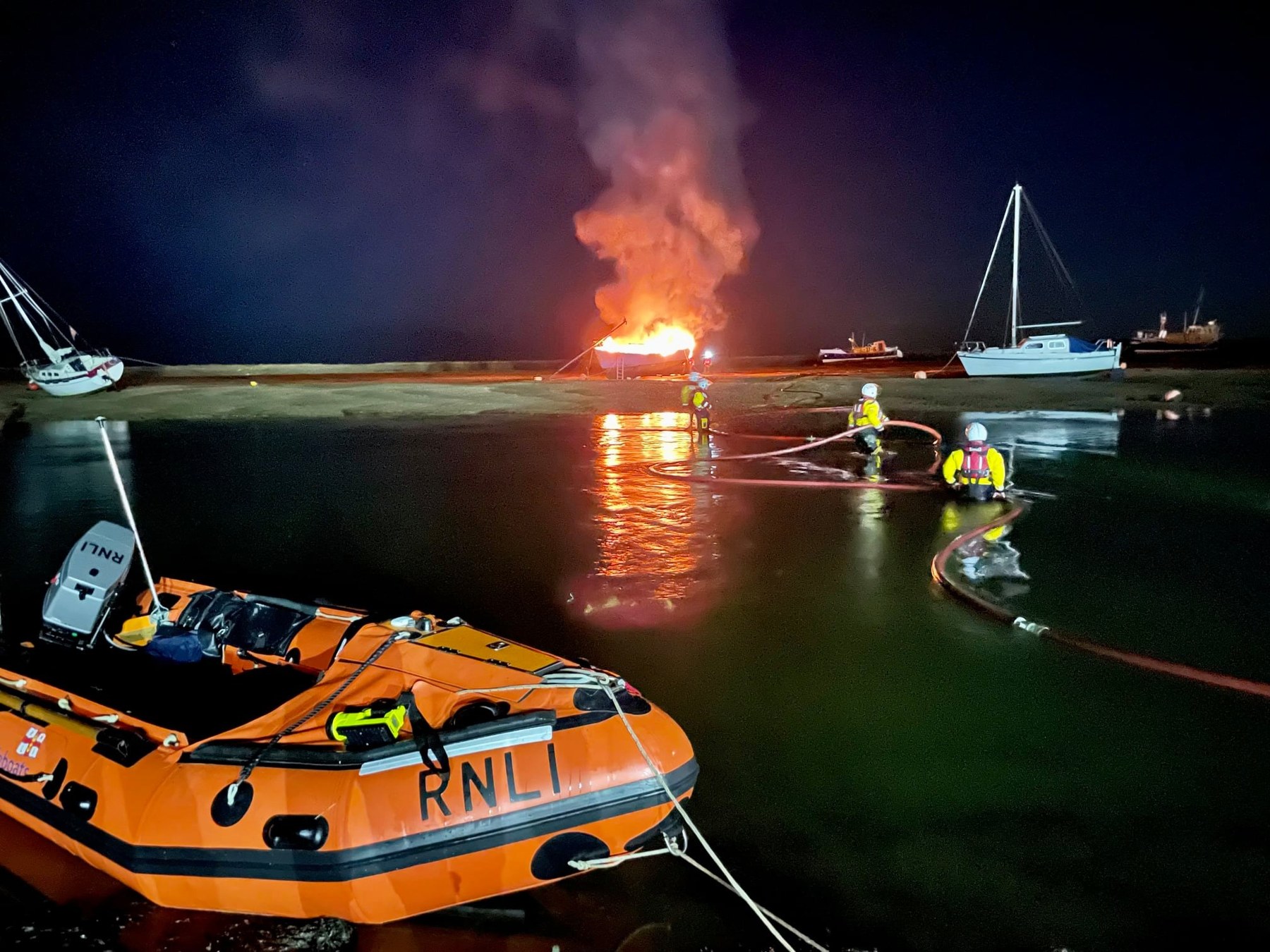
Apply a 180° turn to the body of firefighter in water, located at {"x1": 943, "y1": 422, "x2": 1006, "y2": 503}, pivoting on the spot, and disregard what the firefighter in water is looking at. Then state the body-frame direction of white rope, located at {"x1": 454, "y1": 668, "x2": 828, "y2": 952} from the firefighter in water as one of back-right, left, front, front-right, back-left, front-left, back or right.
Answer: front

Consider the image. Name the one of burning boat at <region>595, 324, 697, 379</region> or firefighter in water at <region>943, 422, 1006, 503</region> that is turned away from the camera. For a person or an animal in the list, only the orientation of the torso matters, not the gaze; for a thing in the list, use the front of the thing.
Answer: the firefighter in water

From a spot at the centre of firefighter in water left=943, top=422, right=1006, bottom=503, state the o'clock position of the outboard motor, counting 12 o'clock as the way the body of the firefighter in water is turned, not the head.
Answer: The outboard motor is roughly at 7 o'clock from the firefighter in water.

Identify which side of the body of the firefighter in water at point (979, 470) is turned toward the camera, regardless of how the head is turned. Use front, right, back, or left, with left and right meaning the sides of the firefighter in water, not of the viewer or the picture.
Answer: back

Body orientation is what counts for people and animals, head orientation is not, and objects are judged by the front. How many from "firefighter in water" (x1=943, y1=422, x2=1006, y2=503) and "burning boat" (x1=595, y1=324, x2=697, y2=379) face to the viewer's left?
1

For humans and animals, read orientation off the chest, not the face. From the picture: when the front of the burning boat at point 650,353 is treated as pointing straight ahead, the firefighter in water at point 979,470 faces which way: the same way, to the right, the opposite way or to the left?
to the right

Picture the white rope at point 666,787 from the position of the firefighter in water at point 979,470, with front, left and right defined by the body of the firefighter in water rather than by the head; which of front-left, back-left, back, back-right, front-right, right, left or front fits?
back

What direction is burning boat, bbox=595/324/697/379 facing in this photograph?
to the viewer's left
